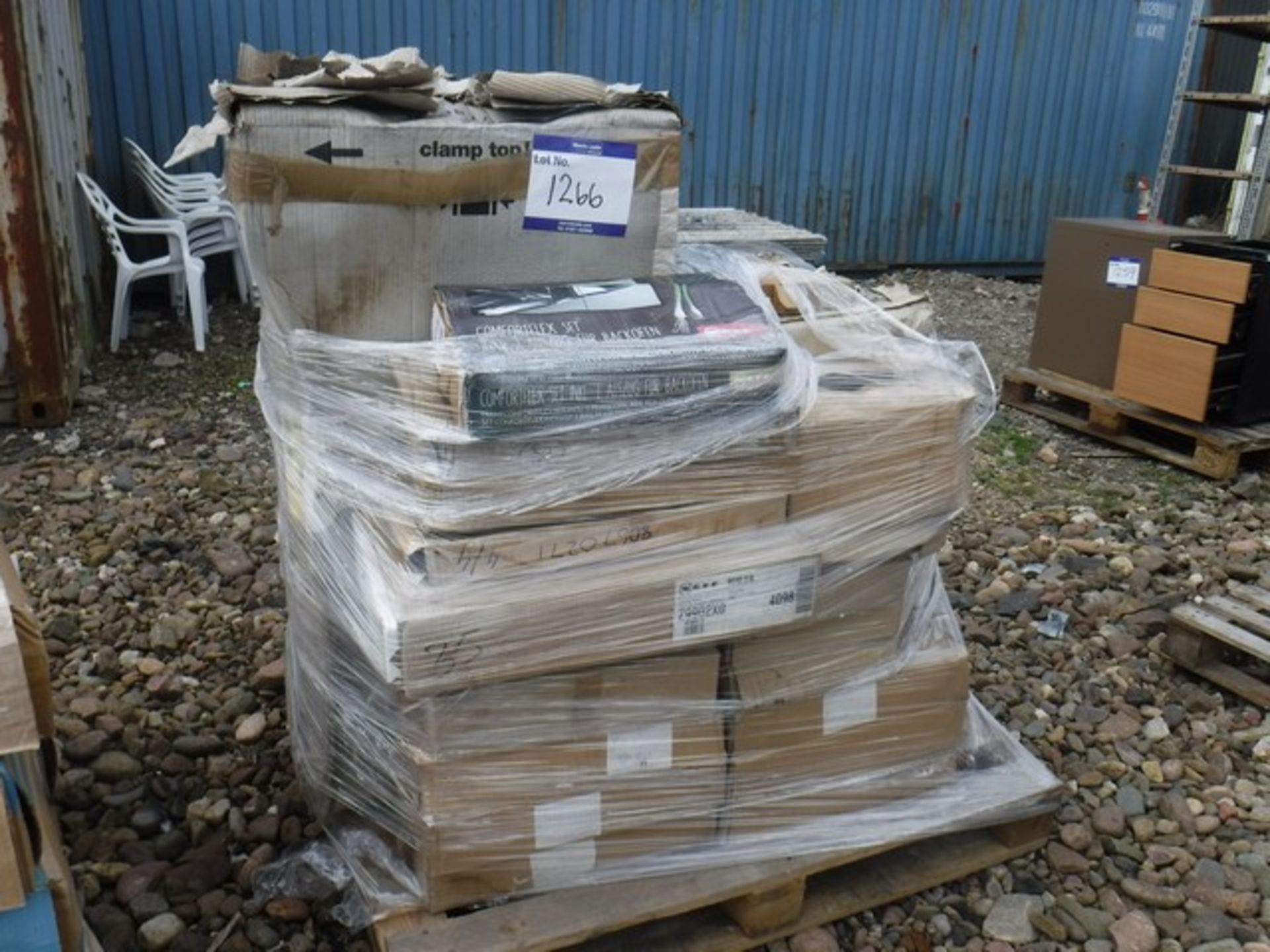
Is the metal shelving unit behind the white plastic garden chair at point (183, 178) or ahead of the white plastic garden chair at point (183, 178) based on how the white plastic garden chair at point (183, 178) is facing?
ahead

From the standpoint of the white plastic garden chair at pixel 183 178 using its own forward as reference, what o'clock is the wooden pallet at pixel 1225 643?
The wooden pallet is roughly at 2 o'clock from the white plastic garden chair.

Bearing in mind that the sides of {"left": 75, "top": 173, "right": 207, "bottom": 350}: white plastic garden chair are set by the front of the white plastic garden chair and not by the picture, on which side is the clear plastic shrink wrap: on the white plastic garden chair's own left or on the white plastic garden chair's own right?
on the white plastic garden chair's own right

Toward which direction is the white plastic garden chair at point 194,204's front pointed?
to the viewer's right

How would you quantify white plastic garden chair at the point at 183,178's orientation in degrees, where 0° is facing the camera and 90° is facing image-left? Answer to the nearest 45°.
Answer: approximately 270°

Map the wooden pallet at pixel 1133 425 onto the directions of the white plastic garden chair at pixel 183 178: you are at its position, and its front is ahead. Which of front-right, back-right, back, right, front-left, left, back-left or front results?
front-right

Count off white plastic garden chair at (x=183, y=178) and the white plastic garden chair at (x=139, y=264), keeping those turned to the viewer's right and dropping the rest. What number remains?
2

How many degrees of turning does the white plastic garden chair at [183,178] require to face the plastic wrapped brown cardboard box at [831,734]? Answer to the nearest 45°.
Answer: approximately 90° to its right

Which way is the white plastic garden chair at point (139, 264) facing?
to the viewer's right

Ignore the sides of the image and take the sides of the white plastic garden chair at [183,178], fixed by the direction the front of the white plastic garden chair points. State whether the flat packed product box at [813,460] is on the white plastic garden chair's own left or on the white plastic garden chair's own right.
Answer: on the white plastic garden chair's own right

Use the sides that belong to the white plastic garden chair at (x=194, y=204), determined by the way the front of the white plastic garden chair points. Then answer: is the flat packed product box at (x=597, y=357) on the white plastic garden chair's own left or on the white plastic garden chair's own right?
on the white plastic garden chair's own right

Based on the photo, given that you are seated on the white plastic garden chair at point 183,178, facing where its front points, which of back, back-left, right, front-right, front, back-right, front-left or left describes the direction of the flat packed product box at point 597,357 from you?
right

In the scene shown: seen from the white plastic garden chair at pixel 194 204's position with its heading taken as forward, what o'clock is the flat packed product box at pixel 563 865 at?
The flat packed product box is roughly at 3 o'clock from the white plastic garden chair.

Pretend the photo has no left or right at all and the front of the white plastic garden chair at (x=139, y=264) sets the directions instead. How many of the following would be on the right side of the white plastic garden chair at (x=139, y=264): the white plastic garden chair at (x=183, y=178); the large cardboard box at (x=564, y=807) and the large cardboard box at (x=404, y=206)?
2
